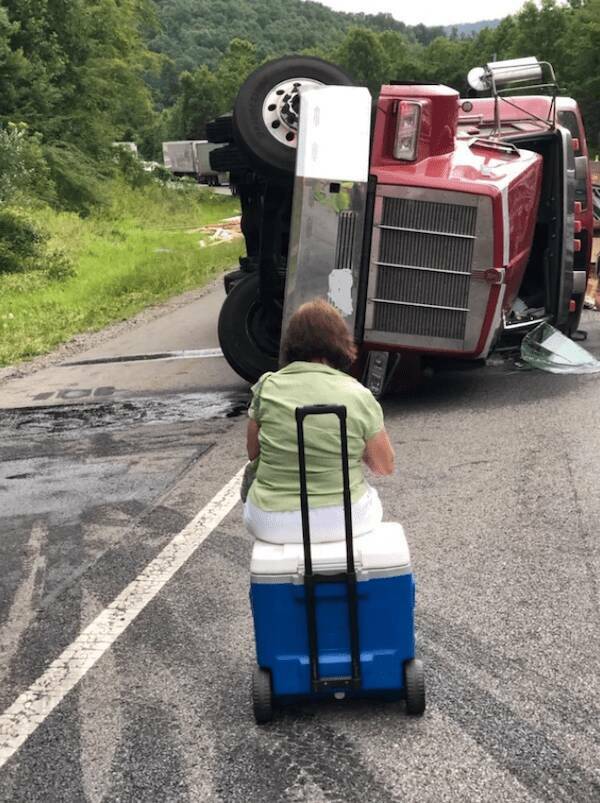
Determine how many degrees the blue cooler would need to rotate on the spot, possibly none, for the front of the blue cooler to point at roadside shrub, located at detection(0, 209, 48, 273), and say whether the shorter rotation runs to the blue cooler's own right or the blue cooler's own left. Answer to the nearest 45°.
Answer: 0° — it already faces it

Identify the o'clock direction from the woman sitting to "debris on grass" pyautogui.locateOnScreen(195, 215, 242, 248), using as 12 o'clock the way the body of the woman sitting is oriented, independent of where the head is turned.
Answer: The debris on grass is roughly at 12 o'clock from the woman sitting.

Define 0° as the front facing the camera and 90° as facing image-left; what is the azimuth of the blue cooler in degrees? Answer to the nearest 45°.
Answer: approximately 180°

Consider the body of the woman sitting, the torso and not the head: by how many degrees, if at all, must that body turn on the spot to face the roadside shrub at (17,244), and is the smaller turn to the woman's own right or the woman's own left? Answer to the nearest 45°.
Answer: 0° — they already face it

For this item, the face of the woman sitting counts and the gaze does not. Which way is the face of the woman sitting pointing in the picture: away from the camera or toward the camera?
away from the camera

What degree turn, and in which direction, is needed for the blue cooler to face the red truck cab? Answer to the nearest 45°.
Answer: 0° — it already faces it

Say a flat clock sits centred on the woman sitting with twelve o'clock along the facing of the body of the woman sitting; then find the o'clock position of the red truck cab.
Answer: The red truck cab is roughly at 12 o'clock from the woman sitting.

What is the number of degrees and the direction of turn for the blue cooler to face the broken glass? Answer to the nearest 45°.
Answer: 0° — it already faces it

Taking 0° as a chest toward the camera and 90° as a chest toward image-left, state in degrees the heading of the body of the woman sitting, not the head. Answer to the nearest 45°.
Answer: approximately 180°
